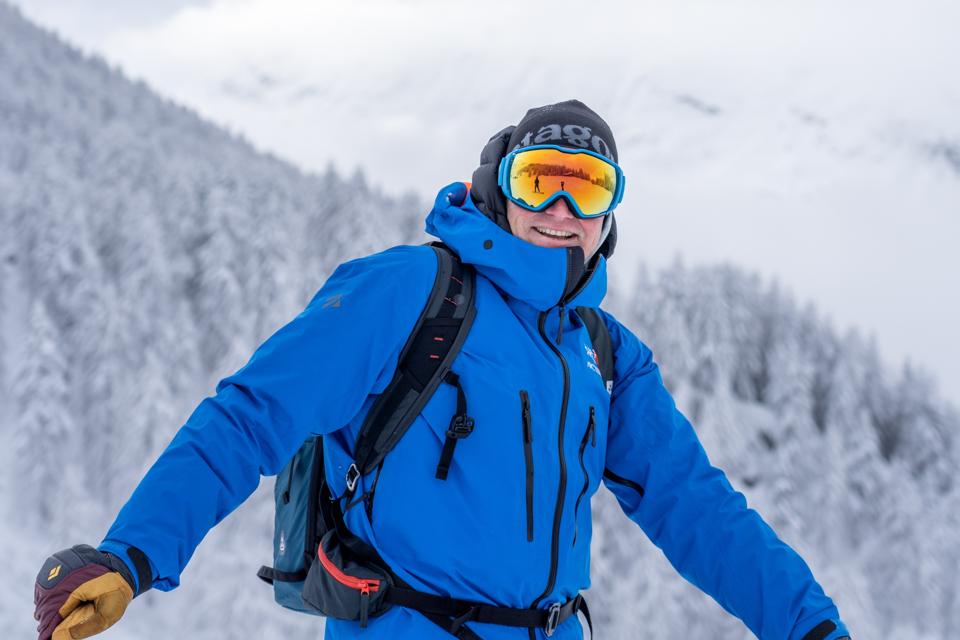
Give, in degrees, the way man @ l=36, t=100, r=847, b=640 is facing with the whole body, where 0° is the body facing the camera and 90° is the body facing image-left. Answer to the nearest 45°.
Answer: approximately 315°
